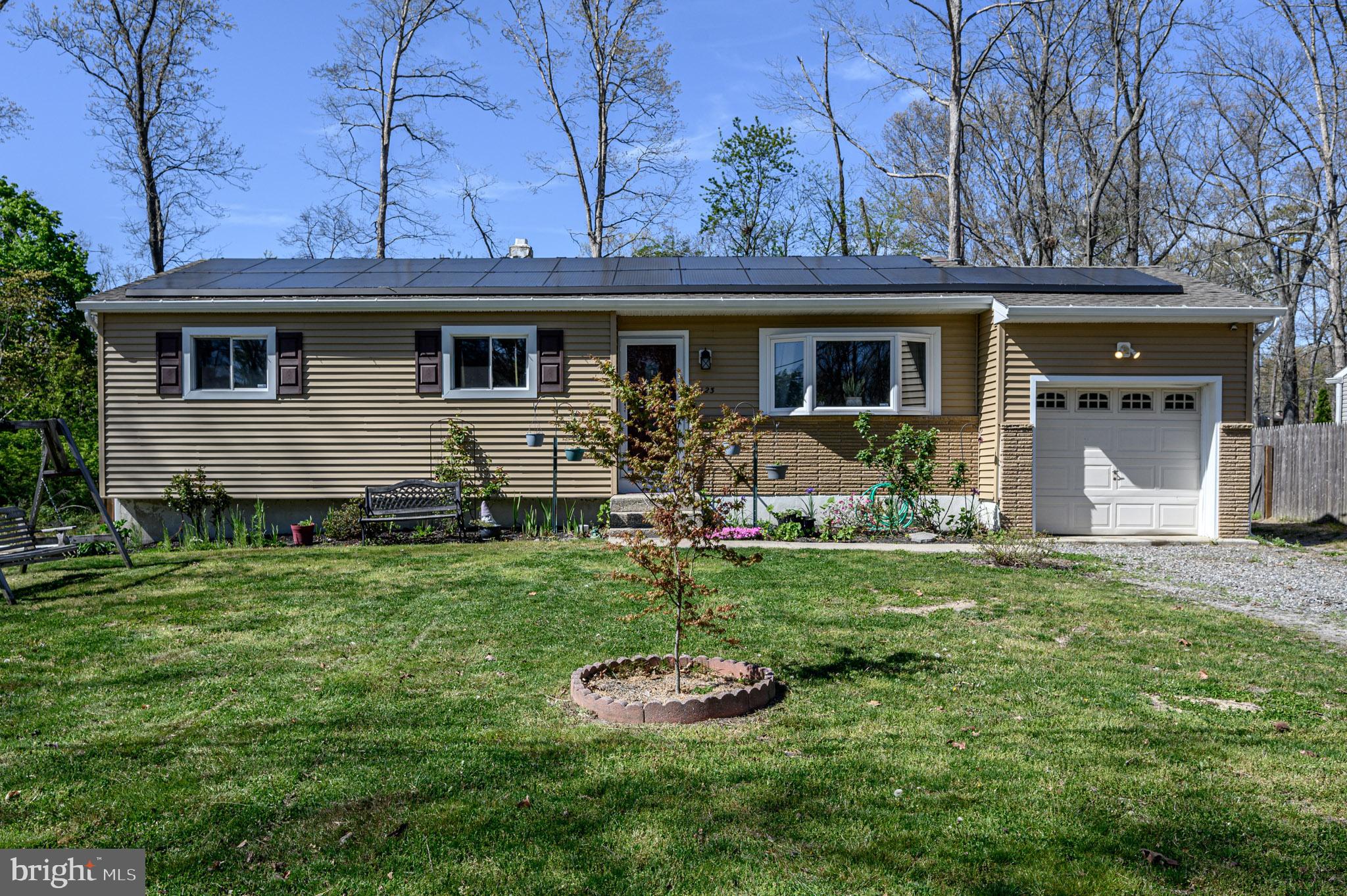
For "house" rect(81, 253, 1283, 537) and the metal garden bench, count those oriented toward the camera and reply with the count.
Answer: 2

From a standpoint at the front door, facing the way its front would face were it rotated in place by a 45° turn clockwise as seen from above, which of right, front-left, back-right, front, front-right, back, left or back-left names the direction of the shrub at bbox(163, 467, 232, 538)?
front-right

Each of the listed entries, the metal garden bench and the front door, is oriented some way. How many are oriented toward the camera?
2

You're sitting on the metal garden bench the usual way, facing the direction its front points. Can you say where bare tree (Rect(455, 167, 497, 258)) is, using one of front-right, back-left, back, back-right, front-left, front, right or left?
back

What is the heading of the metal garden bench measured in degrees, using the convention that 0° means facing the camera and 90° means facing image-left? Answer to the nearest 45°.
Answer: approximately 0°

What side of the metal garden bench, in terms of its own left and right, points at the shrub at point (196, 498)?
right

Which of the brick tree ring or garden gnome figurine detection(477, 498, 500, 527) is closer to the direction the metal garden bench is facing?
the brick tree ring

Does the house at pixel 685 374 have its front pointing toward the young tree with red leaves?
yes

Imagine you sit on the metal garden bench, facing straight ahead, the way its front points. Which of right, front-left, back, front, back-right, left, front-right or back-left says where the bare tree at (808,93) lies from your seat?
back-left

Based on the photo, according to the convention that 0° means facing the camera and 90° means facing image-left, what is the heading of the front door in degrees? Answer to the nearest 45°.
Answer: approximately 0°

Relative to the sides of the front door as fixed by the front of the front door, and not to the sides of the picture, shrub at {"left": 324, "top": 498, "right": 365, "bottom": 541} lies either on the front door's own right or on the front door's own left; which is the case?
on the front door's own right

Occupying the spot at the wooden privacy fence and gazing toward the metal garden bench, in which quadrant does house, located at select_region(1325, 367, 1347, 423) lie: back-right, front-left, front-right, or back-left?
back-right
